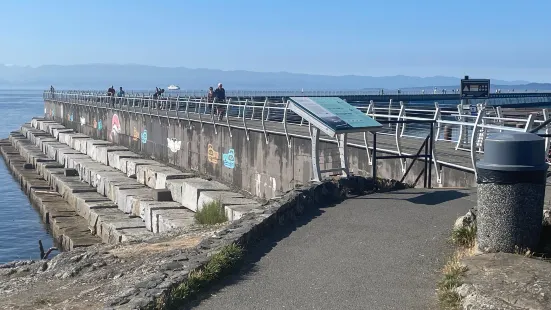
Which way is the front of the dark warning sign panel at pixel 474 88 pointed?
toward the camera

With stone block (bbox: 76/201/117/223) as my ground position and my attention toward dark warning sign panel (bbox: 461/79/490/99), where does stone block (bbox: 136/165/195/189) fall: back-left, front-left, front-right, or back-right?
front-left

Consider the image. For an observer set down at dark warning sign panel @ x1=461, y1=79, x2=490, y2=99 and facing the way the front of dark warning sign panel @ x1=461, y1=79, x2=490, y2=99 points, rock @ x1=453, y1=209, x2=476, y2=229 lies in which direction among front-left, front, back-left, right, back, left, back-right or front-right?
front

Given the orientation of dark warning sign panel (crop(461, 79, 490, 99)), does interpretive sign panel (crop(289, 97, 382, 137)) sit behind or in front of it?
in front

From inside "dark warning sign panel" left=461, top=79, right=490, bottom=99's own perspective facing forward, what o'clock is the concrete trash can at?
The concrete trash can is roughly at 12 o'clock from the dark warning sign panel.

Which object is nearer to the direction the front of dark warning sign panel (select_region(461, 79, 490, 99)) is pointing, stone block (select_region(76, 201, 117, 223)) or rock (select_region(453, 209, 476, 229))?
the rock

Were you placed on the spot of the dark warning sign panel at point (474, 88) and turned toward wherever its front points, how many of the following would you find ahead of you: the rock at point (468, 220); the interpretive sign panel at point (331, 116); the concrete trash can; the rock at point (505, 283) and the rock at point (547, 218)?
5

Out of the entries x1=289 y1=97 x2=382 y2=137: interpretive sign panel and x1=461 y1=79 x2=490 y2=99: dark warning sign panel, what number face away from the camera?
0

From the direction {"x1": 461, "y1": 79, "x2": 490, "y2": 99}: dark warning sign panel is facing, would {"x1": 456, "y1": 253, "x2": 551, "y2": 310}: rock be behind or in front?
in front
